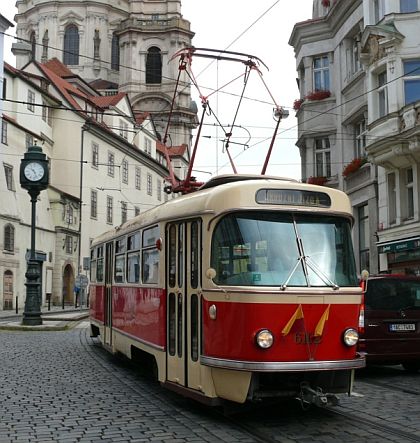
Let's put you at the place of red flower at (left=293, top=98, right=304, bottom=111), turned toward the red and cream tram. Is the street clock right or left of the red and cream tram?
right

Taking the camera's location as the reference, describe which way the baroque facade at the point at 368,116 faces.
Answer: facing the viewer and to the left of the viewer

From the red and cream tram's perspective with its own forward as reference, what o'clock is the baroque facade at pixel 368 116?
The baroque facade is roughly at 8 o'clock from the red and cream tram.

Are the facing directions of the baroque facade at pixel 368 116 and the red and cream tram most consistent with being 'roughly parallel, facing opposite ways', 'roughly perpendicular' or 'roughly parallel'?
roughly perpendicular

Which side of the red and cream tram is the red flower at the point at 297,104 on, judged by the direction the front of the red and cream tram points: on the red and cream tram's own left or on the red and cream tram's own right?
on the red and cream tram's own left

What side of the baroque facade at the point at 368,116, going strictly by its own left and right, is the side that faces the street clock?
front

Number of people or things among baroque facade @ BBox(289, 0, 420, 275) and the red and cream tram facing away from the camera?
0

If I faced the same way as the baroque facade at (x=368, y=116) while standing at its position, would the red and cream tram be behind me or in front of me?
in front

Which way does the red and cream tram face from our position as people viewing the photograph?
facing the viewer and to the right of the viewer

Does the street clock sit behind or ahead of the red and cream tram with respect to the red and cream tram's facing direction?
behind
